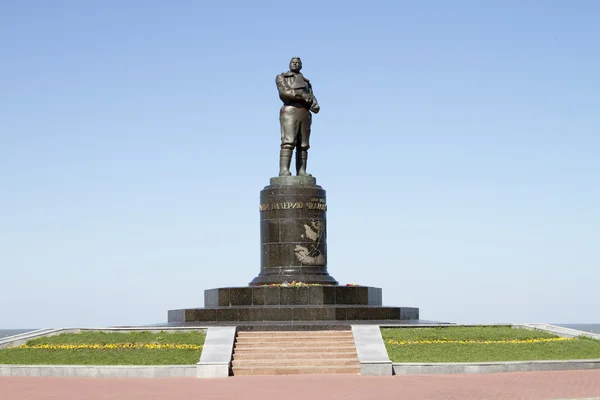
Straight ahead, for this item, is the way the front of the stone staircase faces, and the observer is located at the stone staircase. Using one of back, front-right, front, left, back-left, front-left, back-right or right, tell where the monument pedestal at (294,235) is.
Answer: back

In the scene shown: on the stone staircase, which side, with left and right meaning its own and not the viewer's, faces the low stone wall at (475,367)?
left

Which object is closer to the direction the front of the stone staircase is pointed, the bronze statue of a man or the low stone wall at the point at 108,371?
the low stone wall

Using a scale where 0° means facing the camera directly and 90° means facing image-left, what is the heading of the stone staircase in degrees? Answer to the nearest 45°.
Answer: approximately 0°

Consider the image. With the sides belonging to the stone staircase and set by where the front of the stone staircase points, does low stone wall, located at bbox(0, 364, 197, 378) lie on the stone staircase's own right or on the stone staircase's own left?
on the stone staircase's own right

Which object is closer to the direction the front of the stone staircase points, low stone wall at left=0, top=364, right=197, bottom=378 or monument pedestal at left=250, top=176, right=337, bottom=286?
the low stone wall

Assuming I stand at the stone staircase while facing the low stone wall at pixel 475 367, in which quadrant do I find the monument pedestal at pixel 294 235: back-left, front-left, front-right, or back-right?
back-left

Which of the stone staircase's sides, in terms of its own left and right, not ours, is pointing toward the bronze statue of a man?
back
